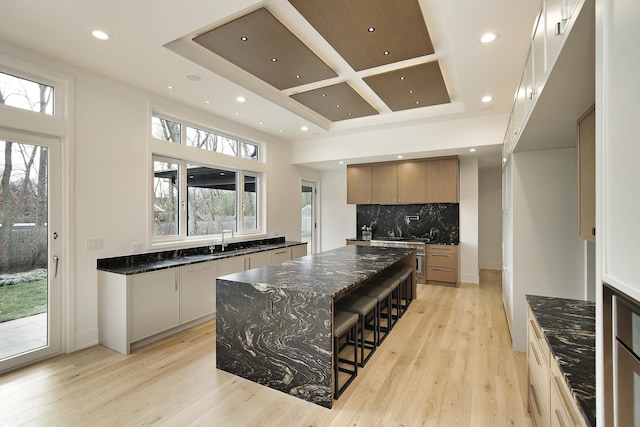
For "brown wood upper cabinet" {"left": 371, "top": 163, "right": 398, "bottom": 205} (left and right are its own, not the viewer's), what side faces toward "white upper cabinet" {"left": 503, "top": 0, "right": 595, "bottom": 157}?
front

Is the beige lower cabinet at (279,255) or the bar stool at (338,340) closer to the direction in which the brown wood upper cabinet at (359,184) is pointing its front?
the bar stool

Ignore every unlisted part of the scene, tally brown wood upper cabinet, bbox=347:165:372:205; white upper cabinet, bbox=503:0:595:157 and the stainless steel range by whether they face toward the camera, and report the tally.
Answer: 2

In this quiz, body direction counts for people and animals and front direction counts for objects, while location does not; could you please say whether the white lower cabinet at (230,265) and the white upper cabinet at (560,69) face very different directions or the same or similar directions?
very different directions

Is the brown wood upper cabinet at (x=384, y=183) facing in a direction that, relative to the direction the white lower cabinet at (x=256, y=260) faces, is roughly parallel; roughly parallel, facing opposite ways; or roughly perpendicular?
roughly perpendicular

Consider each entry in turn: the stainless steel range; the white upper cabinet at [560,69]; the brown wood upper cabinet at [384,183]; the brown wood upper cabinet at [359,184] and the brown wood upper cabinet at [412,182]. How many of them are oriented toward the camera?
4

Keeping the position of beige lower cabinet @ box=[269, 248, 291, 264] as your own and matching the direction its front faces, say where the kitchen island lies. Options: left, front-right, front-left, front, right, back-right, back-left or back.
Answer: front-right

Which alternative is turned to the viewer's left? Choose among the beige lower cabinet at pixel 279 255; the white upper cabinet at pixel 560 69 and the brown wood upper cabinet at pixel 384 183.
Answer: the white upper cabinet

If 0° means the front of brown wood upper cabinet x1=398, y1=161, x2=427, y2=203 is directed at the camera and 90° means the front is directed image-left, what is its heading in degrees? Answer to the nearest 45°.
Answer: approximately 0°

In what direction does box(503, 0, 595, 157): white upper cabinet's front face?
to the viewer's left

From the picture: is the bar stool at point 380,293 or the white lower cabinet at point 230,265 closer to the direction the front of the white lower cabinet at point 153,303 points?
the bar stool

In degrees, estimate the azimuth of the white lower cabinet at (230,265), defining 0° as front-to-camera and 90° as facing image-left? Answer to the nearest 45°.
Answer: approximately 315°

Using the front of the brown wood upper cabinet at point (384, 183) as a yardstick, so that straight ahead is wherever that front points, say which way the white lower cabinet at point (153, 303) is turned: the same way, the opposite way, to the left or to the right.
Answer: to the left

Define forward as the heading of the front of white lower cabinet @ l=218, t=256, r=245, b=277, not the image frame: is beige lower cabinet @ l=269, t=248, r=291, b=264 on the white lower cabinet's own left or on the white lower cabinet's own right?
on the white lower cabinet's own left

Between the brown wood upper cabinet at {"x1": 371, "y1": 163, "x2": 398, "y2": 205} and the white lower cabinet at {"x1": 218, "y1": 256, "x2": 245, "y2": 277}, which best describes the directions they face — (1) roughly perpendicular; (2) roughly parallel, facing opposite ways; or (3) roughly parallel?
roughly perpendicular
